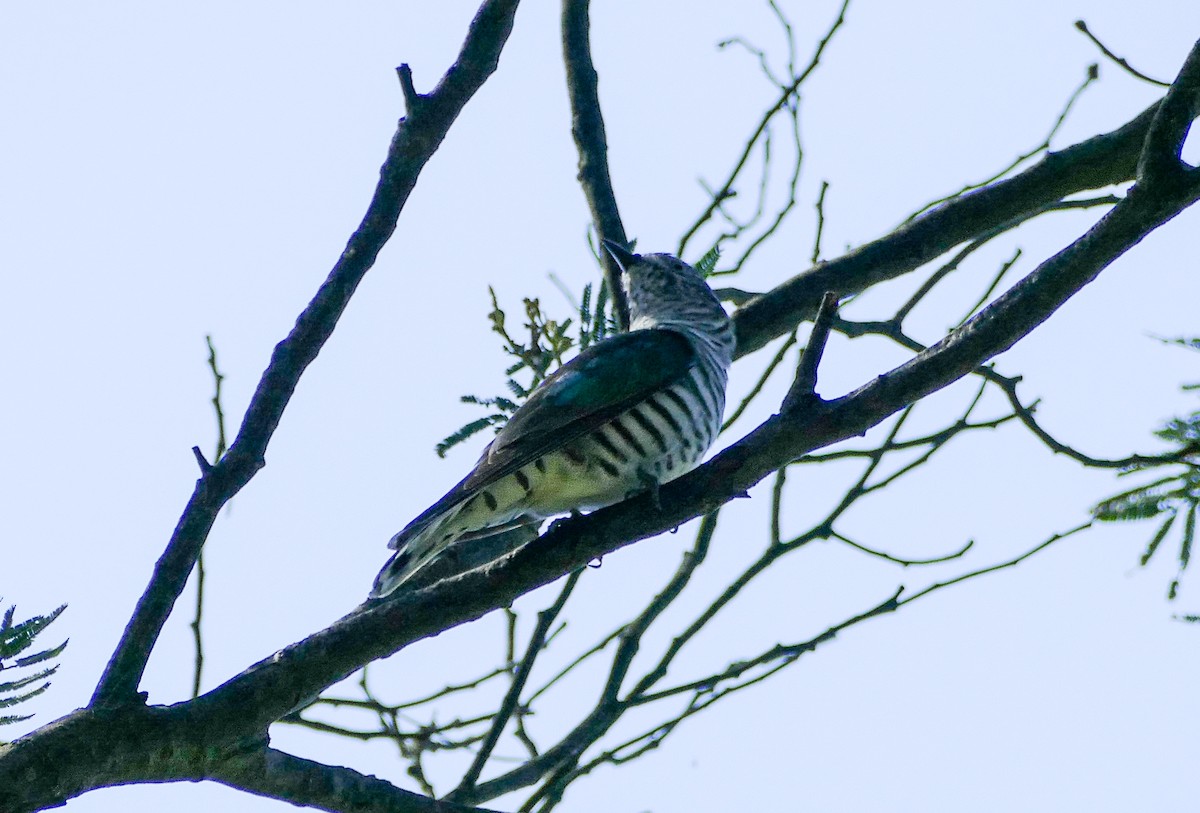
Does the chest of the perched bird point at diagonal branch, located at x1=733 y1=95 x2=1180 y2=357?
yes

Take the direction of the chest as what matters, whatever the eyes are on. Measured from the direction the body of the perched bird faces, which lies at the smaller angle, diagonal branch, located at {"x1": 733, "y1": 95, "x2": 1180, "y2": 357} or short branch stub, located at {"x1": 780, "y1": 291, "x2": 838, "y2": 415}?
the diagonal branch

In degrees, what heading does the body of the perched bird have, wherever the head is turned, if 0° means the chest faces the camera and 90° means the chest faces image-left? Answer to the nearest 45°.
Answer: approximately 270°

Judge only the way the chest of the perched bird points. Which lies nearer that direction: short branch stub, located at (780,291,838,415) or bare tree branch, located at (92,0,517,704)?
the short branch stub
